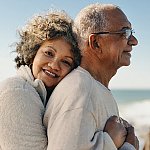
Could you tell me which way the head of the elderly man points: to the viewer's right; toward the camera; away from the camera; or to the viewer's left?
to the viewer's right

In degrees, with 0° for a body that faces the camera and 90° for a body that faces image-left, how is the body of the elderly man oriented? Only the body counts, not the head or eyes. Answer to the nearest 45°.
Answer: approximately 270°

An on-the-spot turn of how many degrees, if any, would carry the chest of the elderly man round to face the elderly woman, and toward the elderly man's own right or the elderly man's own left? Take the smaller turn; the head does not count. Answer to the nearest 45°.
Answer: approximately 135° to the elderly man's own left
